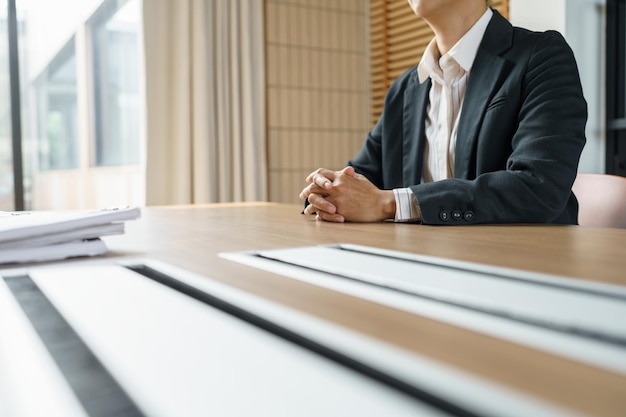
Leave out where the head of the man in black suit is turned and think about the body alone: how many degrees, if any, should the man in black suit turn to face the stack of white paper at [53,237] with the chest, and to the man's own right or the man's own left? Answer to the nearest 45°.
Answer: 0° — they already face it

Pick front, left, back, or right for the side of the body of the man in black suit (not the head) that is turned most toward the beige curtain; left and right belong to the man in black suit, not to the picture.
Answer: right

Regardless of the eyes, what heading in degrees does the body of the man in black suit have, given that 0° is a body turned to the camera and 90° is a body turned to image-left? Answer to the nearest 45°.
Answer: approximately 45°

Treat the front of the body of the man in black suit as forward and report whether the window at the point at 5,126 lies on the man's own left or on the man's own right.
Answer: on the man's own right

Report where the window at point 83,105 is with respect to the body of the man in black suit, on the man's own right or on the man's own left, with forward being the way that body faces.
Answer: on the man's own right
